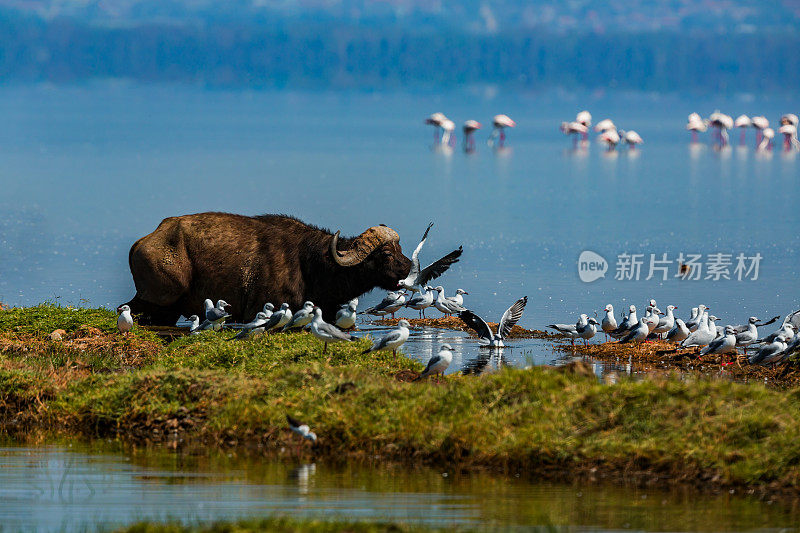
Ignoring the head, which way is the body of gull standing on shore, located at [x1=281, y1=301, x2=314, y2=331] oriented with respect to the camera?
to the viewer's right

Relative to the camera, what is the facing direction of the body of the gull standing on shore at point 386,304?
to the viewer's right

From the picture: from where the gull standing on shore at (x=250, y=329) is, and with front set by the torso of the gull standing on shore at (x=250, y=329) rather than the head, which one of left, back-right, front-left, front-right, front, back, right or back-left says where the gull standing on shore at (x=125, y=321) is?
back-left

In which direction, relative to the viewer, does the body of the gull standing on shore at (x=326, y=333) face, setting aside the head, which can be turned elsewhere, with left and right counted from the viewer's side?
facing to the left of the viewer

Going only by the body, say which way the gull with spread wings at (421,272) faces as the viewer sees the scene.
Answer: to the viewer's left

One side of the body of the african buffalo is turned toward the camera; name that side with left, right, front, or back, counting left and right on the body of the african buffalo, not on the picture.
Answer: right

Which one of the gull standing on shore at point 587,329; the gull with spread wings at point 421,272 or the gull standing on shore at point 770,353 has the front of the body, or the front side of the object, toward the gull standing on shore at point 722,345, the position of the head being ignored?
the gull standing on shore at point 587,329

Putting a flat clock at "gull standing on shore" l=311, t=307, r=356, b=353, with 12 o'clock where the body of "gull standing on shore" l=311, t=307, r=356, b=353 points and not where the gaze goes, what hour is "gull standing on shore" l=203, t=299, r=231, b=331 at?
"gull standing on shore" l=203, t=299, r=231, b=331 is roughly at 2 o'clock from "gull standing on shore" l=311, t=307, r=356, b=353.

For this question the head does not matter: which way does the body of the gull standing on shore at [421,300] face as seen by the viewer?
to the viewer's right

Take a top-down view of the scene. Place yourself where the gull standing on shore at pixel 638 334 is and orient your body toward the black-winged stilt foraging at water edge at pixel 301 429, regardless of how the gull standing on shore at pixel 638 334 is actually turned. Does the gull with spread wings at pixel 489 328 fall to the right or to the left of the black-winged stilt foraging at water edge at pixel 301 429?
right
